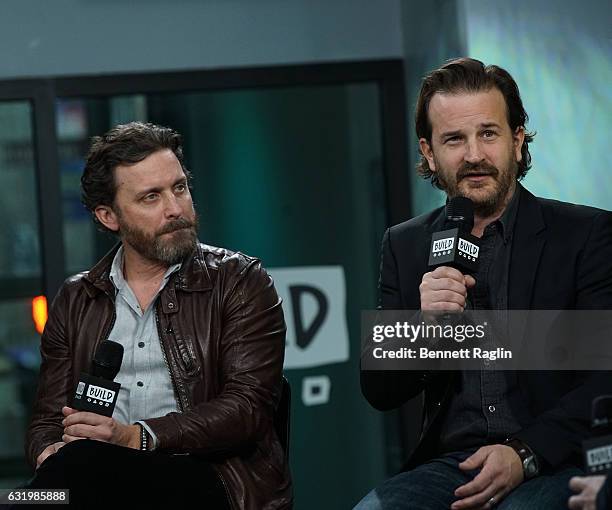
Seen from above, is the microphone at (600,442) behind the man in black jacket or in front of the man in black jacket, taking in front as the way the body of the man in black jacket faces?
in front

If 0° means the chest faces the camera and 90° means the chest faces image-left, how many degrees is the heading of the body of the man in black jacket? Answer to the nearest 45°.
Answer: approximately 0°

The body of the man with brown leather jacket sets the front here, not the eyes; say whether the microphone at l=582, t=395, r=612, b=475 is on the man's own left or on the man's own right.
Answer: on the man's own left

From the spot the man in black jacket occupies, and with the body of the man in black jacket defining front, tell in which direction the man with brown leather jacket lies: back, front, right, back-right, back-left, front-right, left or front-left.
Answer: right

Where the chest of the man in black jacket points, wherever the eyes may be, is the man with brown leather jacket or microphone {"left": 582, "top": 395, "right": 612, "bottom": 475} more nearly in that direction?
the microphone

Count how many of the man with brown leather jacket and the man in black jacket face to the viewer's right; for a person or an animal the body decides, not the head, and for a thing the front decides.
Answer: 0

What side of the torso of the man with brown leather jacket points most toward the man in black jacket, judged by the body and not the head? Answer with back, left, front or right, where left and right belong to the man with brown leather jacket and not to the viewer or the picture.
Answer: left

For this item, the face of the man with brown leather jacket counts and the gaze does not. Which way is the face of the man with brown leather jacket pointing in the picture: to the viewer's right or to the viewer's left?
to the viewer's right
